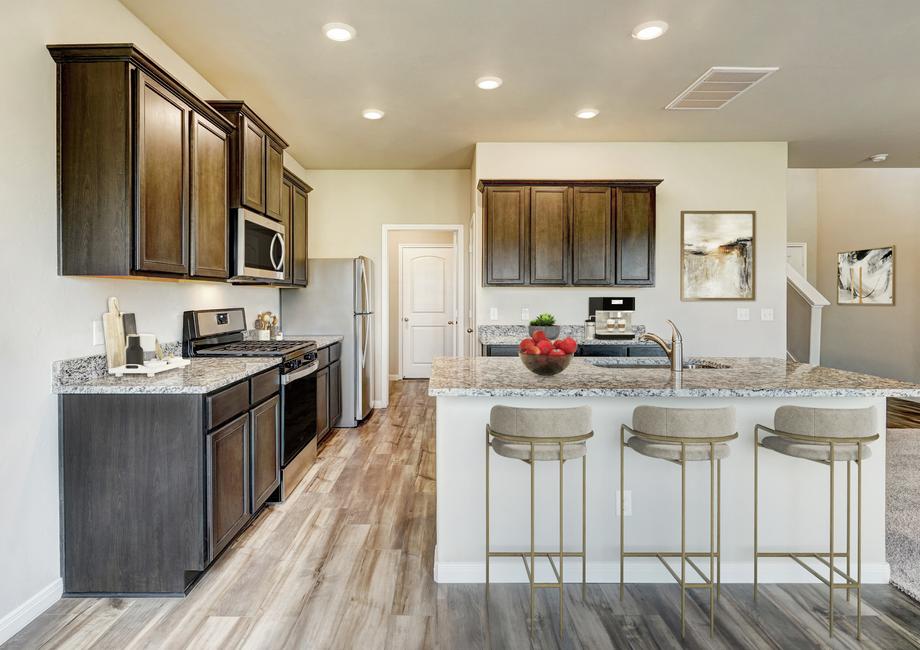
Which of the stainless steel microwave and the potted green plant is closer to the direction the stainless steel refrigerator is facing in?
the potted green plant

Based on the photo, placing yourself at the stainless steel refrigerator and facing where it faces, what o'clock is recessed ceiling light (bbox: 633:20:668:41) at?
The recessed ceiling light is roughly at 2 o'clock from the stainless steel refrigerator.

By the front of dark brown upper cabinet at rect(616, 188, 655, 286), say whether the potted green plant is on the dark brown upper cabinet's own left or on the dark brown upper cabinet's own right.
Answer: on the dark brown upper cabinet's own right

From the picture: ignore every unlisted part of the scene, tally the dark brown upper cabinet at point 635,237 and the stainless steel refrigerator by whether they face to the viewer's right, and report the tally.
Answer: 1

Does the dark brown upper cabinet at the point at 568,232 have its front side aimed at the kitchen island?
yes

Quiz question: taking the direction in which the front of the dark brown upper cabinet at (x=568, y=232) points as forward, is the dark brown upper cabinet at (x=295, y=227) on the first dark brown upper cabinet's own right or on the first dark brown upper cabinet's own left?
on the first dark brown upper cabinet's own right

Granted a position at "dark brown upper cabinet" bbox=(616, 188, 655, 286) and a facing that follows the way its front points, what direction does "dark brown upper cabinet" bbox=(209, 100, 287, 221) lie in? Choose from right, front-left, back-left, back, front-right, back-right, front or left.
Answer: front-right

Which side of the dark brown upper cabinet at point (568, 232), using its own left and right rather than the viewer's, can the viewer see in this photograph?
front

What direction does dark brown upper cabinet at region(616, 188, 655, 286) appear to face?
toward the camera

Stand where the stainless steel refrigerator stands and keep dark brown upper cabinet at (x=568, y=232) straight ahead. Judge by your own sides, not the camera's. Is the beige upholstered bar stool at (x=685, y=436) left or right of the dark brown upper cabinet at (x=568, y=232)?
right

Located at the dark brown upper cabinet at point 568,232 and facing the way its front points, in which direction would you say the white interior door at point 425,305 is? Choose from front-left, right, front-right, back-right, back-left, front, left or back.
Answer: back-right

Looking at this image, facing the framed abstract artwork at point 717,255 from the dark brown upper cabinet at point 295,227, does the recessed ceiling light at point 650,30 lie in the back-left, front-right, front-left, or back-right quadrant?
front-right

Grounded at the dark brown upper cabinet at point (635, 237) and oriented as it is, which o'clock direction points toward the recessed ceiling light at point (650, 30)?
The recessed ceiling light is roughly at 12 o'clock from the dark brown upper cabinet.

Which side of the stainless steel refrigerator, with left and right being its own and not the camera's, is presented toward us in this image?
right

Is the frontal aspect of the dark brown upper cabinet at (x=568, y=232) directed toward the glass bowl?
yes

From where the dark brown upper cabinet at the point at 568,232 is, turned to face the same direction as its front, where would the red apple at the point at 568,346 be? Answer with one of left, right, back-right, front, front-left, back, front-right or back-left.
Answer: front
